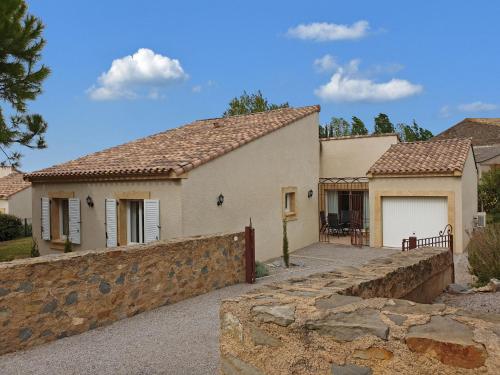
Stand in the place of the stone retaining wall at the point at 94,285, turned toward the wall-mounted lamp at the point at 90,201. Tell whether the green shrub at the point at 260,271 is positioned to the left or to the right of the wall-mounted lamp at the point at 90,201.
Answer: right

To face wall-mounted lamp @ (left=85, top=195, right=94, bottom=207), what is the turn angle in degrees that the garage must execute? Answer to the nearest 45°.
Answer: approximately 45° to its right

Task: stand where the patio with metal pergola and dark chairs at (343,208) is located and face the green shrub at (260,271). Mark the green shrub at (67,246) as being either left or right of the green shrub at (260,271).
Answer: right

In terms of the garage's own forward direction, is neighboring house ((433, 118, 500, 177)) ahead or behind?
behind

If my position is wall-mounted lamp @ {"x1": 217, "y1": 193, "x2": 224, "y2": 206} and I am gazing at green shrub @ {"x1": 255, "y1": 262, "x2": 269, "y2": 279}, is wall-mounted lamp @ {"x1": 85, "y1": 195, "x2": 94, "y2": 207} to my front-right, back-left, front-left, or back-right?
back-right

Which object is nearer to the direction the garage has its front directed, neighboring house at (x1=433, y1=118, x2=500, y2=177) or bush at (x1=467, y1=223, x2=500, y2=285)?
the bush

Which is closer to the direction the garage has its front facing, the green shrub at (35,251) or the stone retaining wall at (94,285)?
the stone retaining wall

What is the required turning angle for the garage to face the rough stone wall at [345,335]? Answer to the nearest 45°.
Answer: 0° — it already faces it

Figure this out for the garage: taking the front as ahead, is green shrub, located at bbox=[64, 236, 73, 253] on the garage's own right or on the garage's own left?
on the garage's own right

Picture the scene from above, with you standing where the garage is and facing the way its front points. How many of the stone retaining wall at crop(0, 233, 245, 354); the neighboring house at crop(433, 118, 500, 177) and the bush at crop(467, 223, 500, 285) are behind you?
1

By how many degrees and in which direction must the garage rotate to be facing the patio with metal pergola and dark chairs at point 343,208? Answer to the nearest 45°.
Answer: approximately 135° to its right

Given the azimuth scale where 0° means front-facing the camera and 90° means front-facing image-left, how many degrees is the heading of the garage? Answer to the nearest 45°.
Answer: approximately 0°
